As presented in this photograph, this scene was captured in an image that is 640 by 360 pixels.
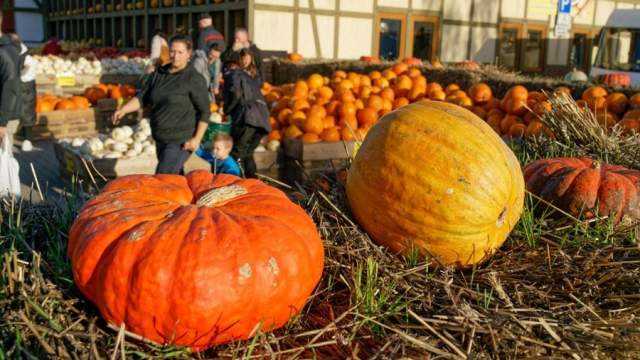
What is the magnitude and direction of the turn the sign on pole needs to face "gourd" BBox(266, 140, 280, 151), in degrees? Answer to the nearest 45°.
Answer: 0° — it already faces it

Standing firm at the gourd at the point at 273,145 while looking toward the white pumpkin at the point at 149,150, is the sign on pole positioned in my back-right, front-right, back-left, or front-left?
back-right

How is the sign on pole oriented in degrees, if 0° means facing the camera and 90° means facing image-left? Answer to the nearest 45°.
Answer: approximately 0°

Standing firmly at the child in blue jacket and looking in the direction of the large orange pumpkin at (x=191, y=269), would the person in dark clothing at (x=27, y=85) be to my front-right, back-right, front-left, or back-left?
back-right

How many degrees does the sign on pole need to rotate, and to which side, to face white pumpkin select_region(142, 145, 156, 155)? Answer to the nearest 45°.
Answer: approximately 45° to its right

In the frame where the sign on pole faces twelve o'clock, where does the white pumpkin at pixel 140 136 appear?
The white pumpkin is roughly at 1 o'clock from the sign on pole.

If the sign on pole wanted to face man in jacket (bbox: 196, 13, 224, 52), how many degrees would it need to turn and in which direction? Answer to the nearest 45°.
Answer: approximately 45° to its right

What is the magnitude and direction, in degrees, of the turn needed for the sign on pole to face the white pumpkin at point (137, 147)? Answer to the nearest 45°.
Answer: approximately 45° to its right

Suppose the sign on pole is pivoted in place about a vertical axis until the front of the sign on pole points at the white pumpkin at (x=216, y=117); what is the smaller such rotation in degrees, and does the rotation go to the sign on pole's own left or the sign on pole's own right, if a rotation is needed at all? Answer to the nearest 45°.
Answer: approximately 45° to the sign on pole's own right

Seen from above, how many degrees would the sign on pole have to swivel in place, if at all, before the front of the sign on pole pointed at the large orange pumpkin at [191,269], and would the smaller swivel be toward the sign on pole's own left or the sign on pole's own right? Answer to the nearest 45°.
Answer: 0° — it already faces it

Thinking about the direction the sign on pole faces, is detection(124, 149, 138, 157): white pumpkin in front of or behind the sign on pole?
in front

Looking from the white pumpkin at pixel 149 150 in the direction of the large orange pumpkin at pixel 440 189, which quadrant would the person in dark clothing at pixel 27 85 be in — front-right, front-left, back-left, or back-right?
back-right

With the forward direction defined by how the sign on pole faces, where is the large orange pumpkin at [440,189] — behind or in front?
in front

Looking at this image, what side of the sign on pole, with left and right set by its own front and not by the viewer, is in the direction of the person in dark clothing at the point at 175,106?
front
